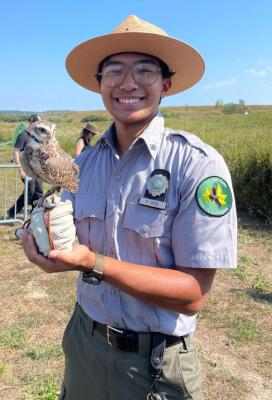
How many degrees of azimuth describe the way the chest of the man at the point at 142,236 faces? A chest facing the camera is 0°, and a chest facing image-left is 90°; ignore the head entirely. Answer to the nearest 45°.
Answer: approximately 45°
